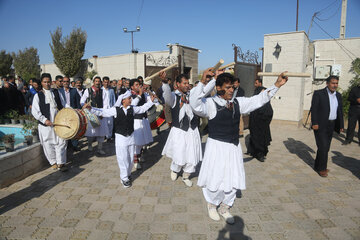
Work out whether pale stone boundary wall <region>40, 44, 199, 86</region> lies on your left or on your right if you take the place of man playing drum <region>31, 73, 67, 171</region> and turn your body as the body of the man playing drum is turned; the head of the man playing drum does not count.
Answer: on your left

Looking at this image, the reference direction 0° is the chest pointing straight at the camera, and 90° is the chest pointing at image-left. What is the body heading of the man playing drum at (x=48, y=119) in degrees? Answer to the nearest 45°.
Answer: approximately 315°

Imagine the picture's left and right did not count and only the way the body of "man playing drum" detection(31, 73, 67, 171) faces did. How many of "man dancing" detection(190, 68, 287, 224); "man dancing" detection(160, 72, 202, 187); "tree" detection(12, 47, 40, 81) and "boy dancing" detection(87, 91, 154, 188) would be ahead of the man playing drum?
3

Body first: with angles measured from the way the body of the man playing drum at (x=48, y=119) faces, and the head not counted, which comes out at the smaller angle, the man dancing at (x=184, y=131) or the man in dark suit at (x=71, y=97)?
the man dancing

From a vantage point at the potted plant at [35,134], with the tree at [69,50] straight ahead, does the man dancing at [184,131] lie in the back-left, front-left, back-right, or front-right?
back-right

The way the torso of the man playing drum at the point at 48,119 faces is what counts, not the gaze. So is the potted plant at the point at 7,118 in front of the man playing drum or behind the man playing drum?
behind
